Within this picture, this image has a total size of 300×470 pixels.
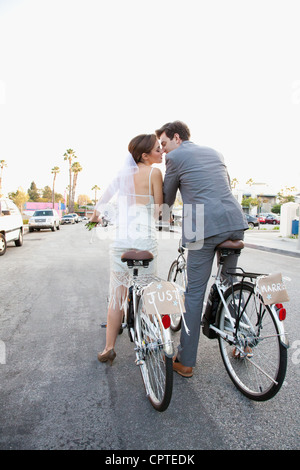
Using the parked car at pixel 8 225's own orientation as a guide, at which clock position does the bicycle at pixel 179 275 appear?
The bicycle is roughly at 10 o'clock from the parked car.

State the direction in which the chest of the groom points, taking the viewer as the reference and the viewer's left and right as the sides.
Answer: facing away from the viewer and to the left of the viewer

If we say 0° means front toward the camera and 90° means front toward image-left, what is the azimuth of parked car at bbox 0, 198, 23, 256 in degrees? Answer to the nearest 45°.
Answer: approximately 45°

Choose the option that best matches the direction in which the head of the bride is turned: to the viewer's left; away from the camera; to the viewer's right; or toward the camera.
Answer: to the viewer's right

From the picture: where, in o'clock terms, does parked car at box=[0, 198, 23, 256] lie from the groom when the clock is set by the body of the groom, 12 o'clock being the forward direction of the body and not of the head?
The parked car is roughly at 12 o'clock from the groom.

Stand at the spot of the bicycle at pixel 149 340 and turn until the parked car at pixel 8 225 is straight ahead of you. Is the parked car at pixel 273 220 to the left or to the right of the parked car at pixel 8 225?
right

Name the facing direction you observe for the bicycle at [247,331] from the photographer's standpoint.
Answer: facing away from the viewer and to the left of the viewer
